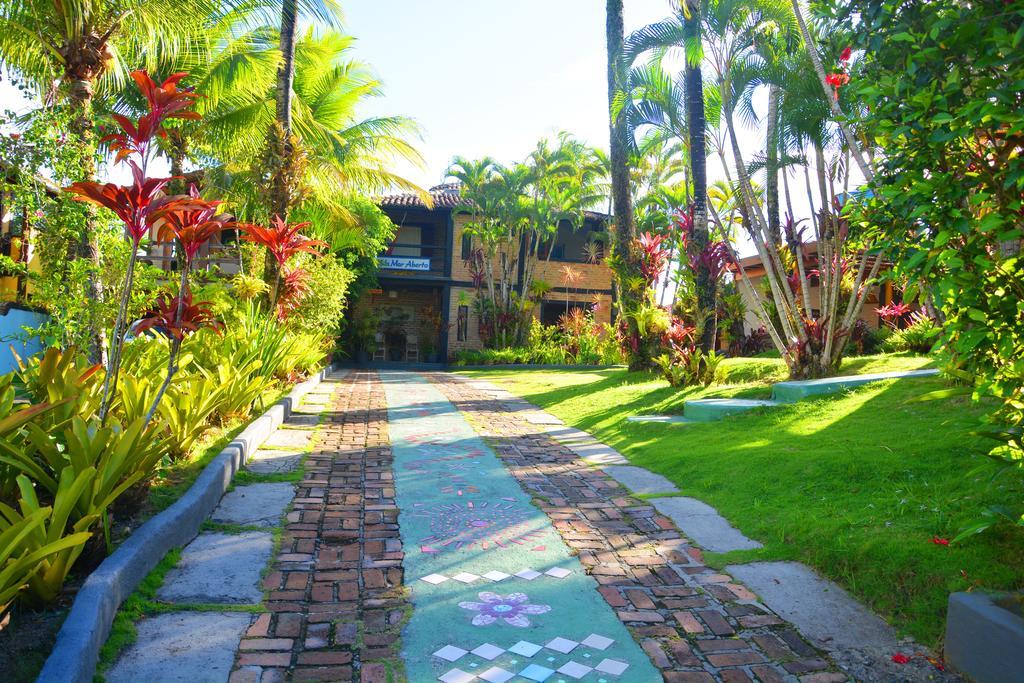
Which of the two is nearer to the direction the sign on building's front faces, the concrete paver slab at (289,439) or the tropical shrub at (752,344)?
the concrete paver slab

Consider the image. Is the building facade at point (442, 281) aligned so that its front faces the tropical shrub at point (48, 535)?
yes

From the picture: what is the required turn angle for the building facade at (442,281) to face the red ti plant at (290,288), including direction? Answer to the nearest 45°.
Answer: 0° — it already faces it

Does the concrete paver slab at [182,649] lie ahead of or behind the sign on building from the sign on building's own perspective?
ahead

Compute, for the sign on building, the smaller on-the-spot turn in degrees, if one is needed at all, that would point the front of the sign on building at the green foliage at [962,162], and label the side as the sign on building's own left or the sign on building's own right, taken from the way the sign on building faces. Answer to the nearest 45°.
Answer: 0° — it already faces it

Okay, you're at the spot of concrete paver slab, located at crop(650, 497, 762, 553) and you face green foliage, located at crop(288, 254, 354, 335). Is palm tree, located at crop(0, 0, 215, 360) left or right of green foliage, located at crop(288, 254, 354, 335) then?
left

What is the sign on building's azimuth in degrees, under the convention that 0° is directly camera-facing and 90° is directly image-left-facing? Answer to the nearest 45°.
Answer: approximately 0°

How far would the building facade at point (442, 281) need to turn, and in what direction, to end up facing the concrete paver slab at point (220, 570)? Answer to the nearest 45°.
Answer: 0° — it already faces it

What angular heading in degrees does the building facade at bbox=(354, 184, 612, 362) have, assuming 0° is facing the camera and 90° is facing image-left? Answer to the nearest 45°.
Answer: approximately 0°

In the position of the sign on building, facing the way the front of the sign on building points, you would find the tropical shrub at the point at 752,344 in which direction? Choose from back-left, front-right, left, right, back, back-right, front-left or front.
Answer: front-left

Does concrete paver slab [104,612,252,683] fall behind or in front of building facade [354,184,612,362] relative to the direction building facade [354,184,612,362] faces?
in front

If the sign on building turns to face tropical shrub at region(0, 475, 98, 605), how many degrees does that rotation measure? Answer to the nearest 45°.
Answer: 0° — it already faces it

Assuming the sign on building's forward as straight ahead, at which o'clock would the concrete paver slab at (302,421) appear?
The concrete paver slab is roughly at 12 o'clock from the sign on building.
